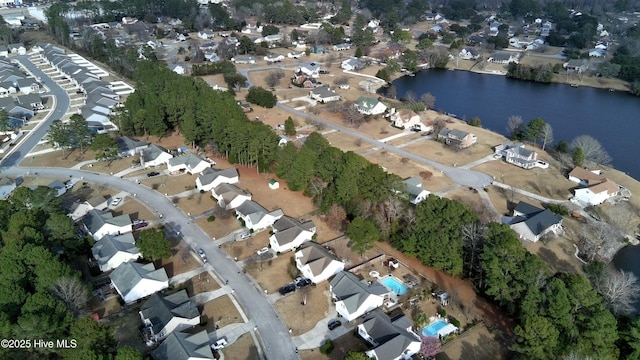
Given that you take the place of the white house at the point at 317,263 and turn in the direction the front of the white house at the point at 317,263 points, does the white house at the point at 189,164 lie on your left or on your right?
on your right

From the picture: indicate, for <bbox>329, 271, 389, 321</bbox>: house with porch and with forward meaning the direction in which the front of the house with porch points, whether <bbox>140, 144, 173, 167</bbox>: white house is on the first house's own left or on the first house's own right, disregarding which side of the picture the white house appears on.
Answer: on the first house's own right

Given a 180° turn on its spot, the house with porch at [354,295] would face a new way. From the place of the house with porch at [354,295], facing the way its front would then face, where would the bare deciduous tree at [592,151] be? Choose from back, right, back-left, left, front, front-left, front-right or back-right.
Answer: front

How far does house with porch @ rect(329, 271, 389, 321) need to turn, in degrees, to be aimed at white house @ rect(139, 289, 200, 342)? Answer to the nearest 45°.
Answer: approximately 45° to its right

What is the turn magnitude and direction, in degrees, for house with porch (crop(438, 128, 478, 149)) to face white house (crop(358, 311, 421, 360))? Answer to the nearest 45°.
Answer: approximately 45° to its left

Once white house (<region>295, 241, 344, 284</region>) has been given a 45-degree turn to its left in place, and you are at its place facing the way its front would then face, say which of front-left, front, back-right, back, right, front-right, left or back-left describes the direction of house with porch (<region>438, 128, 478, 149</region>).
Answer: back-left

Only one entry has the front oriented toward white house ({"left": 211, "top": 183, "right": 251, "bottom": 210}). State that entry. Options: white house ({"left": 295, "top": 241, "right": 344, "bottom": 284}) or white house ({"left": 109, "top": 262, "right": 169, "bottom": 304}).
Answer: white house ({"left": 109, "top": 262, "right": 169, "bottom": 304})

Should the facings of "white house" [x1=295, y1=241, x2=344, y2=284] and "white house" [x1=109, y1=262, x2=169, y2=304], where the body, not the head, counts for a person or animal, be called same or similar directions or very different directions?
very different directions

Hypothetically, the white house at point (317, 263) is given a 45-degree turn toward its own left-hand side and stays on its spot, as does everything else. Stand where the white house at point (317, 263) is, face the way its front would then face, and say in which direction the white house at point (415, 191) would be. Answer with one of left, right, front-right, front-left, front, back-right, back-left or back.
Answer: back-left

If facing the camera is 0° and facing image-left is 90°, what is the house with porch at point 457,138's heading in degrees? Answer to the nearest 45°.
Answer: approximately 45°

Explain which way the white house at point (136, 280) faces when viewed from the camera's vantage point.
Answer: facing away from the viewer and to the right of the viewer

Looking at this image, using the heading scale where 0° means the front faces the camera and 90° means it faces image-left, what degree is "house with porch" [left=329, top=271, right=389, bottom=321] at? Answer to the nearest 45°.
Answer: approximately 45°

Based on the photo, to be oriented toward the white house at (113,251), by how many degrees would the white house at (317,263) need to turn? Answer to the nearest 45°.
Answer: approximately 45° to its right
